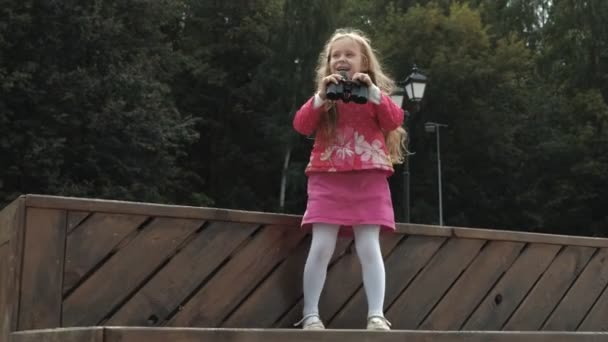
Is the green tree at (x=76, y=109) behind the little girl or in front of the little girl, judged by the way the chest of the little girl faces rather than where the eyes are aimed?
behind

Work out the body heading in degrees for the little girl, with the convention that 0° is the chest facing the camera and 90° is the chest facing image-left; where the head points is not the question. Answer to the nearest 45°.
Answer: approximately 0°
